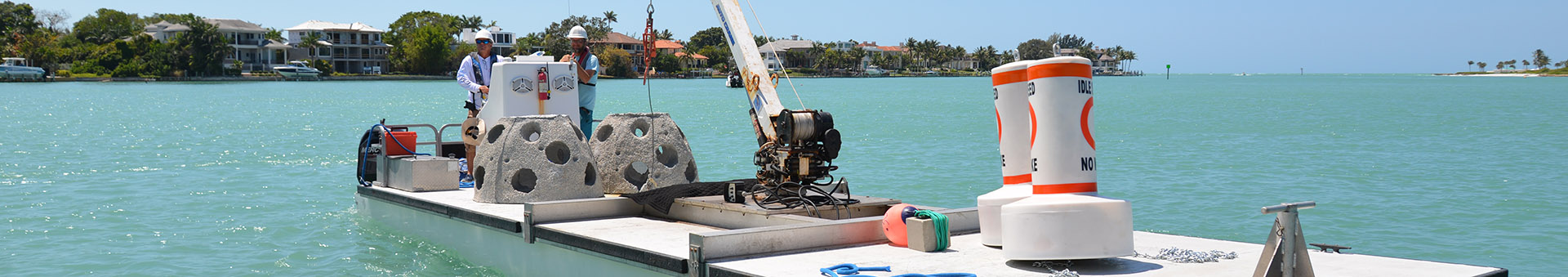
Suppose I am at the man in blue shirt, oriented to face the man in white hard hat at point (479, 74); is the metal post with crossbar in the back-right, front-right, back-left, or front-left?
back-left

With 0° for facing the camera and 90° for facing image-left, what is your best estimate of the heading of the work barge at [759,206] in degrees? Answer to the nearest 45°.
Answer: approximately 315°
